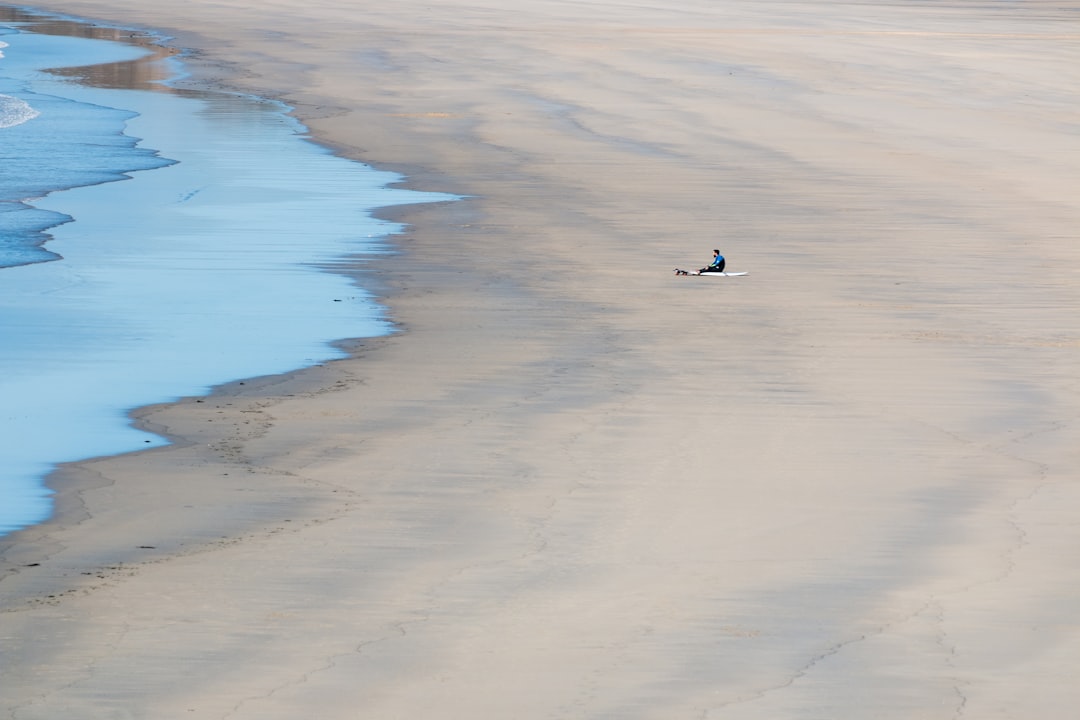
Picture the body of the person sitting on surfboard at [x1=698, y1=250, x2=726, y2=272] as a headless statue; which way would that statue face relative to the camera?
to the viewer's left
